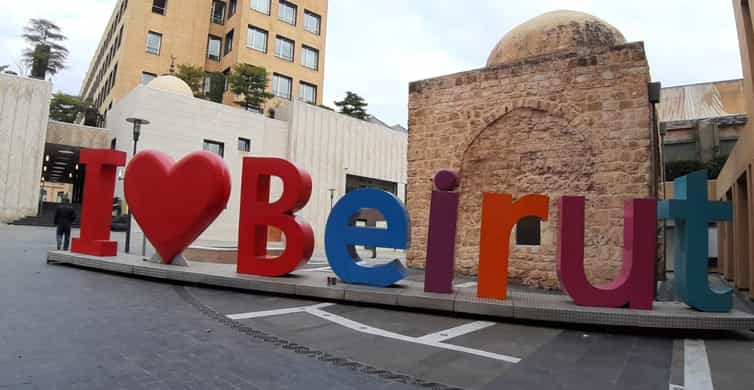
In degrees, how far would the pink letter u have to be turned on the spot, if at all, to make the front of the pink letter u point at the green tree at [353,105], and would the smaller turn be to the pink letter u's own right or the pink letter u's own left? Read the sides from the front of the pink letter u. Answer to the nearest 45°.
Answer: approximately 135° to the pink letter u's own right

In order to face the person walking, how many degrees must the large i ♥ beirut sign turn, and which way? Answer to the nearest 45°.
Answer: approximately 135° to its right

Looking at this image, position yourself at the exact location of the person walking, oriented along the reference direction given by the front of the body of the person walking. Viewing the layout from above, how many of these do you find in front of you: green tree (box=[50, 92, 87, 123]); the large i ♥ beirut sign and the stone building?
1

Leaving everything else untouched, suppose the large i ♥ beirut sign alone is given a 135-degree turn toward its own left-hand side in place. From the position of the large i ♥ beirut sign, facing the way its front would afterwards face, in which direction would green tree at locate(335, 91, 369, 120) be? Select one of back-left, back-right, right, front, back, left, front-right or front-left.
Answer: front-left

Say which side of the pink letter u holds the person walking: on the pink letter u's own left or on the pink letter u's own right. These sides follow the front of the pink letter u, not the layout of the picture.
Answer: on the pink letter u's own right

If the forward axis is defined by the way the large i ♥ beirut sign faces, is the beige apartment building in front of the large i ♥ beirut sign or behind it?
behind

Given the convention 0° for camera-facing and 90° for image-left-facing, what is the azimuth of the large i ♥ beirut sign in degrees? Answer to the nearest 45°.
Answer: approximately 0°

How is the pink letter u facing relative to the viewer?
toward the camera

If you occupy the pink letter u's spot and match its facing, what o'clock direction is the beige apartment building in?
The beige apartment building is roughly at 4 o'clock from the pink letter u.
